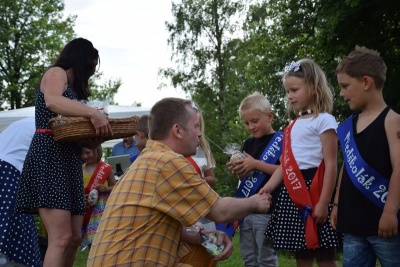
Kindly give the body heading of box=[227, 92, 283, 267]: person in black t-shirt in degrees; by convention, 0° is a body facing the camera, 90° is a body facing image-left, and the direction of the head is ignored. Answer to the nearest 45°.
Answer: approximately 45°

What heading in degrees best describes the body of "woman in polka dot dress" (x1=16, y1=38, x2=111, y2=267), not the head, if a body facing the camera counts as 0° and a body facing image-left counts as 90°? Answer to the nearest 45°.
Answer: approximately 270°

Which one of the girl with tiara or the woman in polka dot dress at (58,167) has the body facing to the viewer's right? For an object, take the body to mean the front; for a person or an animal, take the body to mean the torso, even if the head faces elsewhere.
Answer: the woman in polka dot dress

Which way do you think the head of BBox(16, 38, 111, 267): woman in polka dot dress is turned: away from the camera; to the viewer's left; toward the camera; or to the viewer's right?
to the viewer's right

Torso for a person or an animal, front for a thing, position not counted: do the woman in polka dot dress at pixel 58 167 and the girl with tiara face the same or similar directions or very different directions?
very different directions
